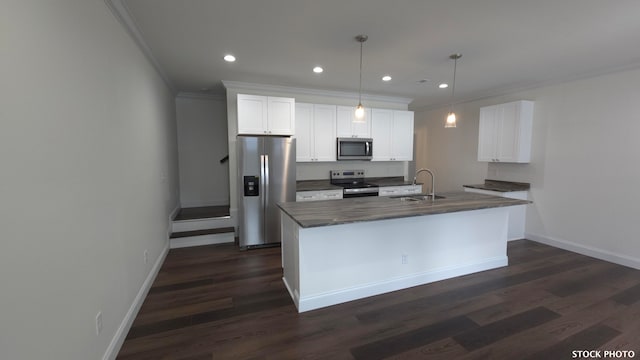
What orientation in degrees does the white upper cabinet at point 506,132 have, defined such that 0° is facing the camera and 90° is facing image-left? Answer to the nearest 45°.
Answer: approximately 45°

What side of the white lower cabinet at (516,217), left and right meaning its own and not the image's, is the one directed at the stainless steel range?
front

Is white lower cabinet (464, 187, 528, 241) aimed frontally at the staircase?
yes

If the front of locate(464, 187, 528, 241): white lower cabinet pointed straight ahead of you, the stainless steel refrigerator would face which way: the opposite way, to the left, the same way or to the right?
to the left

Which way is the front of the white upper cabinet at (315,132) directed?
toward the camera

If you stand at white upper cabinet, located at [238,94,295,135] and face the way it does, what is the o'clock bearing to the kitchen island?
The kitchen island is roughly at 11 o'clock from the white upper cabinet.

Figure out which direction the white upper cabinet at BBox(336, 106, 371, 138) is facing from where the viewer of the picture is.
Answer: facing the viewer

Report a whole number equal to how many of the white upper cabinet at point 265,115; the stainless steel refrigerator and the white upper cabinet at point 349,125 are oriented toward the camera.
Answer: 3

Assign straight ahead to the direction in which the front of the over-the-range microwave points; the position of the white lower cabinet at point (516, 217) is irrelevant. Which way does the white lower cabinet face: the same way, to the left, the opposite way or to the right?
to the right

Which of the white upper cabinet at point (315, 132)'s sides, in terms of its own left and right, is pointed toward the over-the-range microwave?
left

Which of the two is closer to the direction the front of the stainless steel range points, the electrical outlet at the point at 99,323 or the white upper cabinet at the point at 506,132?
the electrical outlet

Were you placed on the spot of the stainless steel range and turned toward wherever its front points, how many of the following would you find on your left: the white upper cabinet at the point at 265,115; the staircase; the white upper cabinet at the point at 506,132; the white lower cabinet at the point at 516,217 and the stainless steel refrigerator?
2

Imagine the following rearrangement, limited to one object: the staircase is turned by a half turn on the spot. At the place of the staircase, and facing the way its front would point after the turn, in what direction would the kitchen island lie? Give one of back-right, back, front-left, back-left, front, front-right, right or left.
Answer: back-right

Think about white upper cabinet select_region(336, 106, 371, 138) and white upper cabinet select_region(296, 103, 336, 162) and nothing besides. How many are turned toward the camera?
2
